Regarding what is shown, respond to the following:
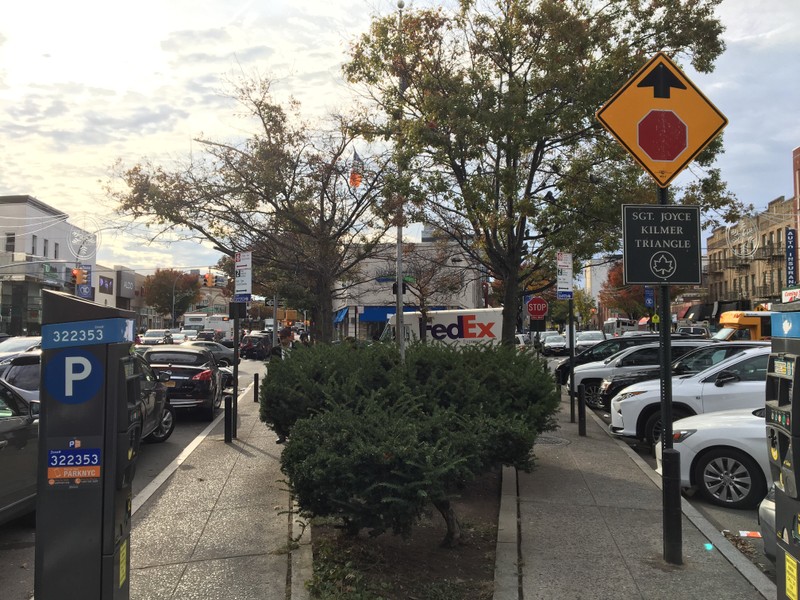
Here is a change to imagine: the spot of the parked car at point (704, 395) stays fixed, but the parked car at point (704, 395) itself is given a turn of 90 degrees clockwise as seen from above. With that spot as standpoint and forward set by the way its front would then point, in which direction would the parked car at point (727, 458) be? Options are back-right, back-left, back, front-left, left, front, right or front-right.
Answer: back

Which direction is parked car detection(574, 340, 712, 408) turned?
to the viewer's left

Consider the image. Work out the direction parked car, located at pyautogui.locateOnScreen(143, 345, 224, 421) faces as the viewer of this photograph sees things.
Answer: facing away from the viewer

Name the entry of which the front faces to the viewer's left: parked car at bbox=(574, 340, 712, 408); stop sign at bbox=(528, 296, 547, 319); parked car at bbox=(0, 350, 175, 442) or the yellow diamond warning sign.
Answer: parked car at bbox=(574, 340, 712, 408)

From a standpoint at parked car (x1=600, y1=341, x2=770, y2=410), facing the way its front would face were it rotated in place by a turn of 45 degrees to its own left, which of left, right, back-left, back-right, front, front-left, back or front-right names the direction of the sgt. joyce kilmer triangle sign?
front-left

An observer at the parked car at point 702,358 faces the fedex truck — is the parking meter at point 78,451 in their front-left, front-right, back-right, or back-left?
back-left

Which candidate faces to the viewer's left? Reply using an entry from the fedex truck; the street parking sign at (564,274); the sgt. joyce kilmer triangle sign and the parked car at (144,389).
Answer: the fedex truck

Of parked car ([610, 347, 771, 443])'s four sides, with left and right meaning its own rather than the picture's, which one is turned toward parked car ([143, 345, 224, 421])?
front

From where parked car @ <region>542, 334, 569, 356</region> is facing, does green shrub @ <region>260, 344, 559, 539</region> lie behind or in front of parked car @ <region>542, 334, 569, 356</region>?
in front

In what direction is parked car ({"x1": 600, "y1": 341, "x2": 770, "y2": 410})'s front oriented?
to the viewer's left

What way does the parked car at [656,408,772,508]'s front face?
to the viewer's left

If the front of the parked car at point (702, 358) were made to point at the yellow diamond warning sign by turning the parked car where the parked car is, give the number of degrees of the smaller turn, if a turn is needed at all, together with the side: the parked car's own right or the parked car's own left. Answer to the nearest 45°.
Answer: approximately 90° to the parked car's own left

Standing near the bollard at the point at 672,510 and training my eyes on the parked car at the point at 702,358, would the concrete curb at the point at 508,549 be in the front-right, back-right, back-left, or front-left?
back-left

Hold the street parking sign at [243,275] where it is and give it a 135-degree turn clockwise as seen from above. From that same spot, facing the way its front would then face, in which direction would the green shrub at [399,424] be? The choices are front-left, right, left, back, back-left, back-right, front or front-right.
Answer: back-left
